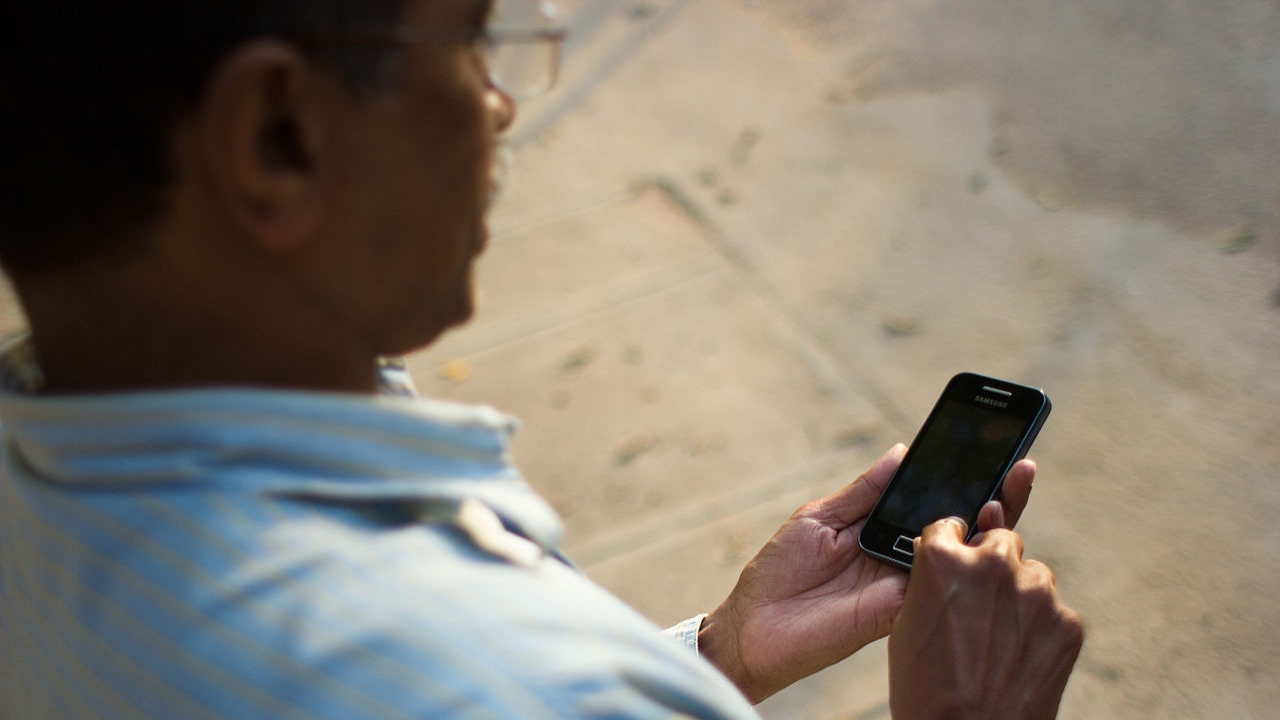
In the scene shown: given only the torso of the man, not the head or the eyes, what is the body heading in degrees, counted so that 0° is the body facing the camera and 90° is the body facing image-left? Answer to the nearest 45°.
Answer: approximately 225°

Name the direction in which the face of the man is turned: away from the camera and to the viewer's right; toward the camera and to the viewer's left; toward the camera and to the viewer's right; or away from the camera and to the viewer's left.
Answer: away from the camera and to the viewer's right
